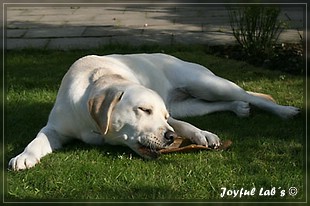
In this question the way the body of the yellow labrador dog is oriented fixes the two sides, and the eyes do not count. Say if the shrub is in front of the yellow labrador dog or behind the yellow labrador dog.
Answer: behind

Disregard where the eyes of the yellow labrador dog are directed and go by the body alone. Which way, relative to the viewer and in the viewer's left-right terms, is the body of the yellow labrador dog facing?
facing the viewer and to the left of the viewer
